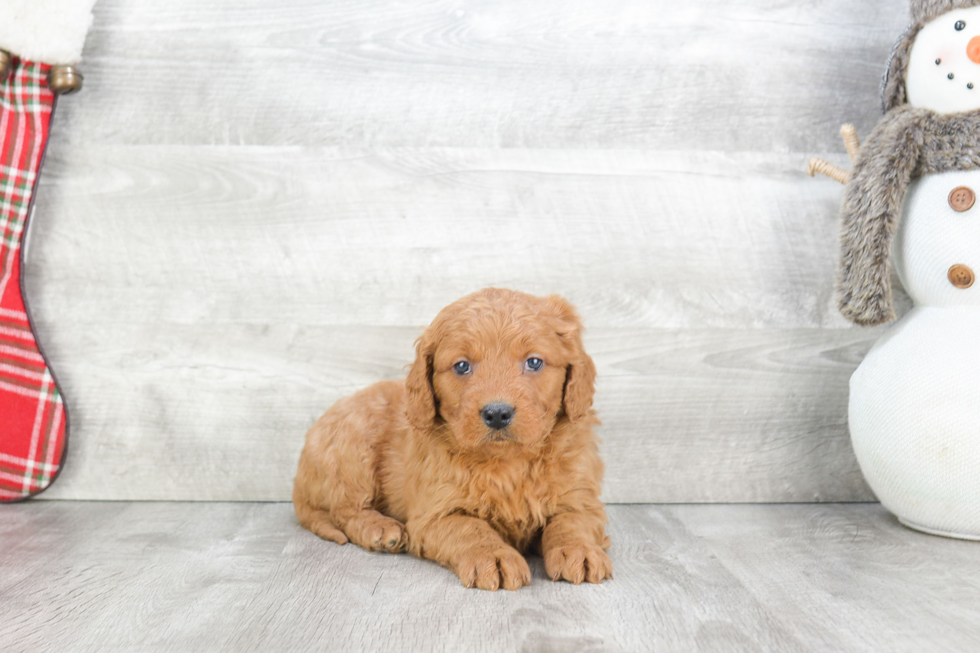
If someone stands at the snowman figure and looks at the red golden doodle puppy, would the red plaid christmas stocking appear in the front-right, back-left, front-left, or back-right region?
front-right

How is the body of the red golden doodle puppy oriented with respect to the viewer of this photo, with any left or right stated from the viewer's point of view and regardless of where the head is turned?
facing the viewer and to the right of the viewer

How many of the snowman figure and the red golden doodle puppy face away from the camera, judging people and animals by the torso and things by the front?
0

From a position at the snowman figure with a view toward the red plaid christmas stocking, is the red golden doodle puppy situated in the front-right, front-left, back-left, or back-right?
front-left

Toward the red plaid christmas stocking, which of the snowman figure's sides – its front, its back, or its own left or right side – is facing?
right

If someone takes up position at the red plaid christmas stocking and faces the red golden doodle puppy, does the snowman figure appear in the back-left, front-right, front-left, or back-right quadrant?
front-left

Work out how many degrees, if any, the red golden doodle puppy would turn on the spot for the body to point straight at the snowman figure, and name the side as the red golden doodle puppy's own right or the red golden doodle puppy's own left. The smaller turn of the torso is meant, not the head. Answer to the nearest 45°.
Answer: approximately 45° to the red golden doodle puppy's own left

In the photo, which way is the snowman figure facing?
toward the camera

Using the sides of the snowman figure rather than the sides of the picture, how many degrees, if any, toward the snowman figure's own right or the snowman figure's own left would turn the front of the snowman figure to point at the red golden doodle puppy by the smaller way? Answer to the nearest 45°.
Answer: approximately 45° to the snowman figure's own right

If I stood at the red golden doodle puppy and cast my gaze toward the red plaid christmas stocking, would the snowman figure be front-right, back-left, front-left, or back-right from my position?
back-right
